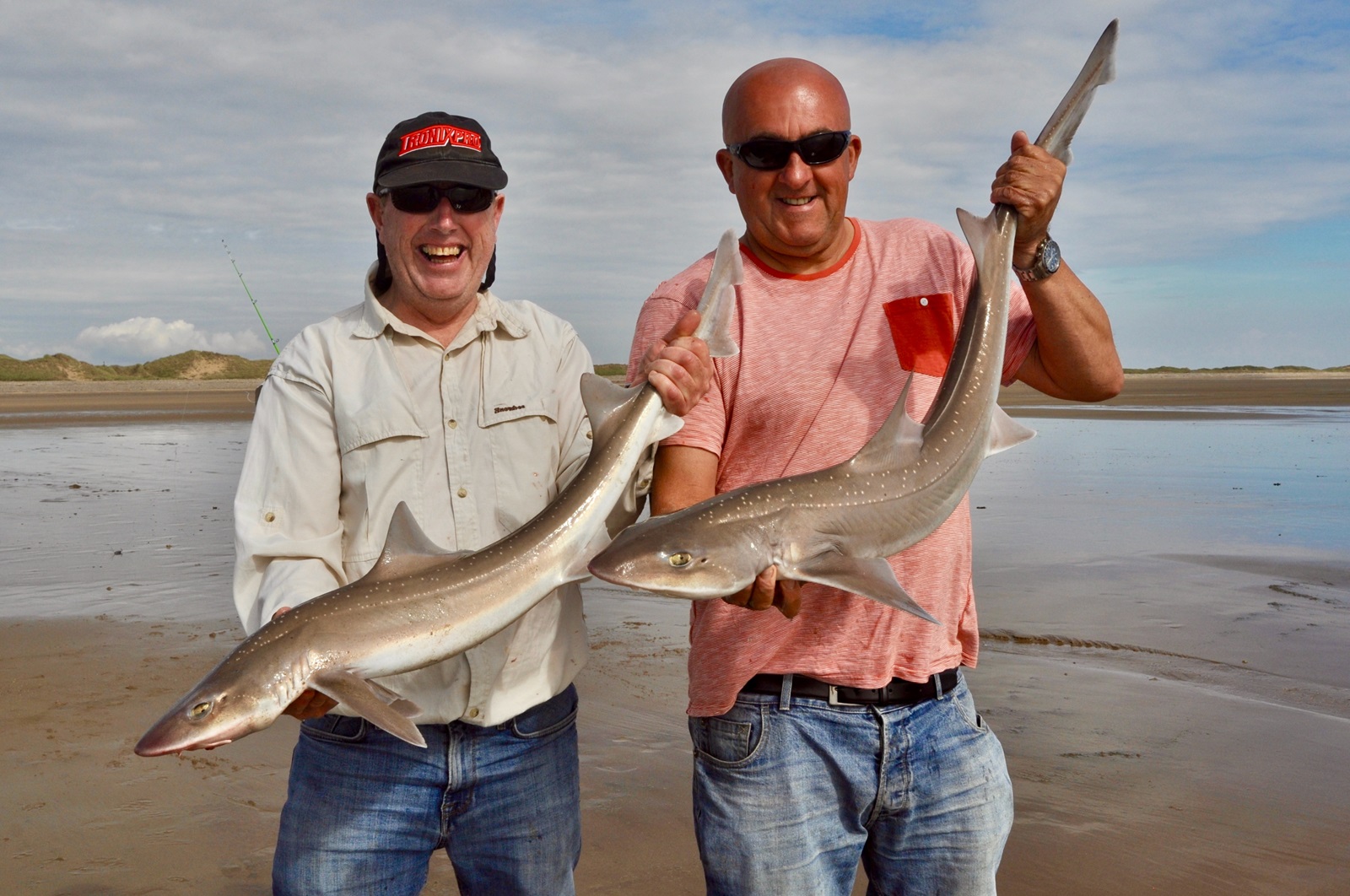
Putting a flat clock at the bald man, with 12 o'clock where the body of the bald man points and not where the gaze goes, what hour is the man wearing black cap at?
The man wearing black cap is roughly at 3 o'clock from the bald man.

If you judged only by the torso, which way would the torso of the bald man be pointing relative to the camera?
toward the camera

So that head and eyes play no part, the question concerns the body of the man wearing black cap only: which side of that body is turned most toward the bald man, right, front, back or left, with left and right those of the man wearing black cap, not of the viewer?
left

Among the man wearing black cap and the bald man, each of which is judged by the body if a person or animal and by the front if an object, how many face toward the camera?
2
